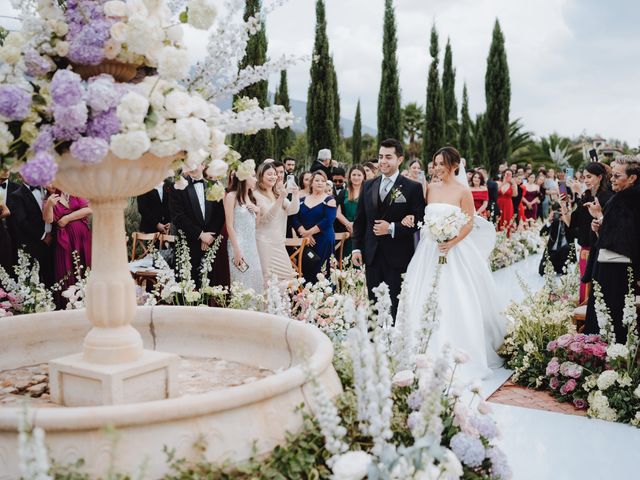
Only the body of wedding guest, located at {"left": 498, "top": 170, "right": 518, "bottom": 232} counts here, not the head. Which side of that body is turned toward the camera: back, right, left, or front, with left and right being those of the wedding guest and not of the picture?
front

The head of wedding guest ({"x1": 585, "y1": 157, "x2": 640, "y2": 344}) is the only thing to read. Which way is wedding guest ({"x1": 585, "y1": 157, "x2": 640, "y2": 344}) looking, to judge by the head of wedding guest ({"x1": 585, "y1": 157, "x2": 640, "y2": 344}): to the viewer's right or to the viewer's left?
to the viewer's left

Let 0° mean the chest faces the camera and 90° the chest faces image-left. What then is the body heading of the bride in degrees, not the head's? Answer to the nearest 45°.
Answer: approximately 45°

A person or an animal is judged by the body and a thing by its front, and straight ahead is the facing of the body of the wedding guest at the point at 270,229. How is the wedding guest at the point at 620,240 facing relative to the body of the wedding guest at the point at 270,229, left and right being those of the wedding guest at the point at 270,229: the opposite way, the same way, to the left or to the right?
the opposite way

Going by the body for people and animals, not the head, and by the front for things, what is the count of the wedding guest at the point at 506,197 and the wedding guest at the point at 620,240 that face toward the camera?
1

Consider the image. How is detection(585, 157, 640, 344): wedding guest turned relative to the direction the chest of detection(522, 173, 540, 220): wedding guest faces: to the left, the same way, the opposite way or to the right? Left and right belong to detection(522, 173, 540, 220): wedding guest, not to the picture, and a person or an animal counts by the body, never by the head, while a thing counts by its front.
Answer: to the right

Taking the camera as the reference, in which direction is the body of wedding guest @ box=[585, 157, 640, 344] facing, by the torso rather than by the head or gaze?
to the viewer's left

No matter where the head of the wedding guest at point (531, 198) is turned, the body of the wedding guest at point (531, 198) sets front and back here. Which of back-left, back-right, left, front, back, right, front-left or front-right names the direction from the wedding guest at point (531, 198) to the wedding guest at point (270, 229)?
front

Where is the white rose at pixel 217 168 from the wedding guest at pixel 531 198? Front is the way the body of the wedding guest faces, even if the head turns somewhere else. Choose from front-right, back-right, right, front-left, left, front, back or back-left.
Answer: front

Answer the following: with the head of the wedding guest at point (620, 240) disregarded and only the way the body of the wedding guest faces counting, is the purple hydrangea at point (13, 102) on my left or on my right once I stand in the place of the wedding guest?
on my left

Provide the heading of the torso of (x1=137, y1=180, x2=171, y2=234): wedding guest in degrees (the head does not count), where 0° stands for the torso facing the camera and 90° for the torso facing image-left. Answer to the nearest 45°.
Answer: approximately 315°

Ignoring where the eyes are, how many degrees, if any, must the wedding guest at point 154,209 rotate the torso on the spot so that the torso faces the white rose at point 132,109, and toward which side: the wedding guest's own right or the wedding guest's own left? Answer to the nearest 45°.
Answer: approximately 45° to the wedding guest's own right

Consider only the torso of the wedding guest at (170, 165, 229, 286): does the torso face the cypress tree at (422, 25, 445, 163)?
no

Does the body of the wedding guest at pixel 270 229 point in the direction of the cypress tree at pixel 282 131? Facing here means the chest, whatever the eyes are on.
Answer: no

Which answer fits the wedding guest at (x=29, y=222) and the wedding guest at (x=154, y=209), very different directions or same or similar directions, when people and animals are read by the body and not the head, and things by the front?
same or similar directions

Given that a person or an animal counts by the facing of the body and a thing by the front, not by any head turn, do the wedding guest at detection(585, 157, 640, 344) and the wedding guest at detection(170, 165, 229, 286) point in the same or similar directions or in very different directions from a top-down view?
very different directions

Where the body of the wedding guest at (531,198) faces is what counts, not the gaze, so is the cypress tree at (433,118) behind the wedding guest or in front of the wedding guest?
behind

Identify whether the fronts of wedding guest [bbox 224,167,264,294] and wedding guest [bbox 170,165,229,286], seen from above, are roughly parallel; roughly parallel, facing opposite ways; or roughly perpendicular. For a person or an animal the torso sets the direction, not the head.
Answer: roughly parallel
